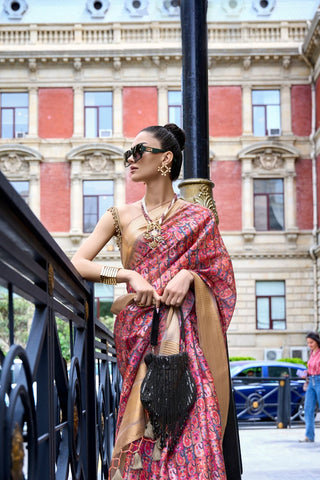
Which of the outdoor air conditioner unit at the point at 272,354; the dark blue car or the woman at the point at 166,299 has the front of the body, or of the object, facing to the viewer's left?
the dark blue car

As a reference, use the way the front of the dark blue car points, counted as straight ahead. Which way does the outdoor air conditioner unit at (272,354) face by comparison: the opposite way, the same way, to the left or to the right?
to the left

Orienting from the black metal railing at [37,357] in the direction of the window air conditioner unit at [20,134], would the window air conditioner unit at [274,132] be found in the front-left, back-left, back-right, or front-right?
front-right

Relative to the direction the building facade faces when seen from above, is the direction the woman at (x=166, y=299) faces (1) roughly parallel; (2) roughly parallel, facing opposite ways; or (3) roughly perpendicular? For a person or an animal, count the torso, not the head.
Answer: roughly parallel

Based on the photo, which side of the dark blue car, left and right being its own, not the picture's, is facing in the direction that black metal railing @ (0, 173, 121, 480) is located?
left

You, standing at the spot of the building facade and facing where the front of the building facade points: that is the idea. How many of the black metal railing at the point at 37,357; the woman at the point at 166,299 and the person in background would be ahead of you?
3

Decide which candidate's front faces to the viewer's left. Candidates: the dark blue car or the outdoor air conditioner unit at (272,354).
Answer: the dark blue car

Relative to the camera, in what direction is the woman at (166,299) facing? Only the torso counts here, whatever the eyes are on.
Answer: toward the camera

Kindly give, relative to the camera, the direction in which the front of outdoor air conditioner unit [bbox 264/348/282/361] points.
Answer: facing the viewer

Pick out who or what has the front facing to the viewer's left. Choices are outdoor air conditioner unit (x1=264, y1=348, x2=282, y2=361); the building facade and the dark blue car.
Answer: the dark blue car

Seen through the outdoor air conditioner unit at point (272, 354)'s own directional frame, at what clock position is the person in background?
The person in background is roughly at 12 o'clock from the outdoor air conditioner unit.

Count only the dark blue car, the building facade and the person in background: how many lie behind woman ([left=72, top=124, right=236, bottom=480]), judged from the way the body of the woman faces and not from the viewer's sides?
3

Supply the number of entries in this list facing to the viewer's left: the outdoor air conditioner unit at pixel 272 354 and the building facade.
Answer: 0

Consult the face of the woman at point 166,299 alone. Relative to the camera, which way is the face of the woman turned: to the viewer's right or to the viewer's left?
to the viewer's left

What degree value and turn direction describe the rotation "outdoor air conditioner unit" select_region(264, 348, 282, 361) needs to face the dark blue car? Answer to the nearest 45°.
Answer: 0° — it already faces it
